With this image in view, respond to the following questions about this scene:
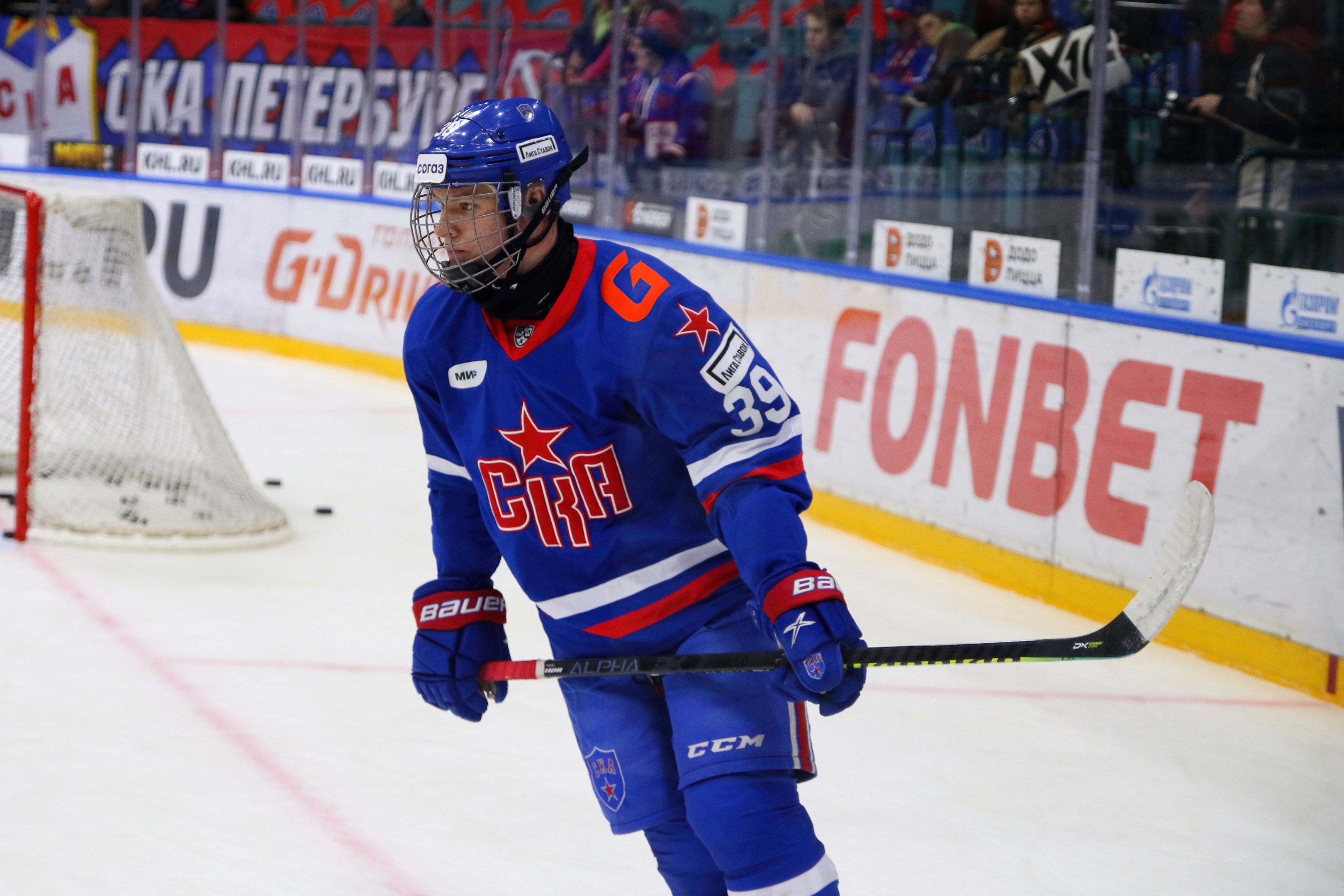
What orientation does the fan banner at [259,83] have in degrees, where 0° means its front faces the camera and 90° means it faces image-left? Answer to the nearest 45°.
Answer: approximately 0°

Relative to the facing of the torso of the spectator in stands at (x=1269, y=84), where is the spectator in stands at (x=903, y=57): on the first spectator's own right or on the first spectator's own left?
on the first spectator's own right

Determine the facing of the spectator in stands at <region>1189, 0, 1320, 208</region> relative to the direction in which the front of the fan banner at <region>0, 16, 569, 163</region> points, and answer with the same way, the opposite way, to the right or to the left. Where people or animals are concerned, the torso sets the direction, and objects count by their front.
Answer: to the right

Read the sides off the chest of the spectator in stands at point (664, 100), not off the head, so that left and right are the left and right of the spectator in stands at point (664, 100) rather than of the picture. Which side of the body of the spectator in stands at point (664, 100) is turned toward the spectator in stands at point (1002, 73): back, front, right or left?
left

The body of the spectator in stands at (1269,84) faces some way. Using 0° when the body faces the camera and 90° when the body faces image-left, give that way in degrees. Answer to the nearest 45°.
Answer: approximately 45°

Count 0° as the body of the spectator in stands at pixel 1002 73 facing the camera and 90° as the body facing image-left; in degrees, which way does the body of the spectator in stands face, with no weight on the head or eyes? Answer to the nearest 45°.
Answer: approximately 45°

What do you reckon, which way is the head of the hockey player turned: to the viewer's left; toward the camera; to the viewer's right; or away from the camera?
to the viewer's left

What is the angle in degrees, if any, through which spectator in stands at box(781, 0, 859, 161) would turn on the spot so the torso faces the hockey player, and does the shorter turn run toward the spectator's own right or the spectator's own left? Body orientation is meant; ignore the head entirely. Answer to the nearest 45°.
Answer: approximately 45° to the spectator's own left

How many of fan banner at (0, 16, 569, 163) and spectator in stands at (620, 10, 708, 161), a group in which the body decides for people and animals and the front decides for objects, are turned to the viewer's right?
0

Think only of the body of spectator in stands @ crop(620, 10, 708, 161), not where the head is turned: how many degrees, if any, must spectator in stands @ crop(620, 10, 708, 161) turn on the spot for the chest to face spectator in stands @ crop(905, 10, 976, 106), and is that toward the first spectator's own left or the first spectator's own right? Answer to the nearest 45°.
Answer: approximately 90° to the first spectator's own left
